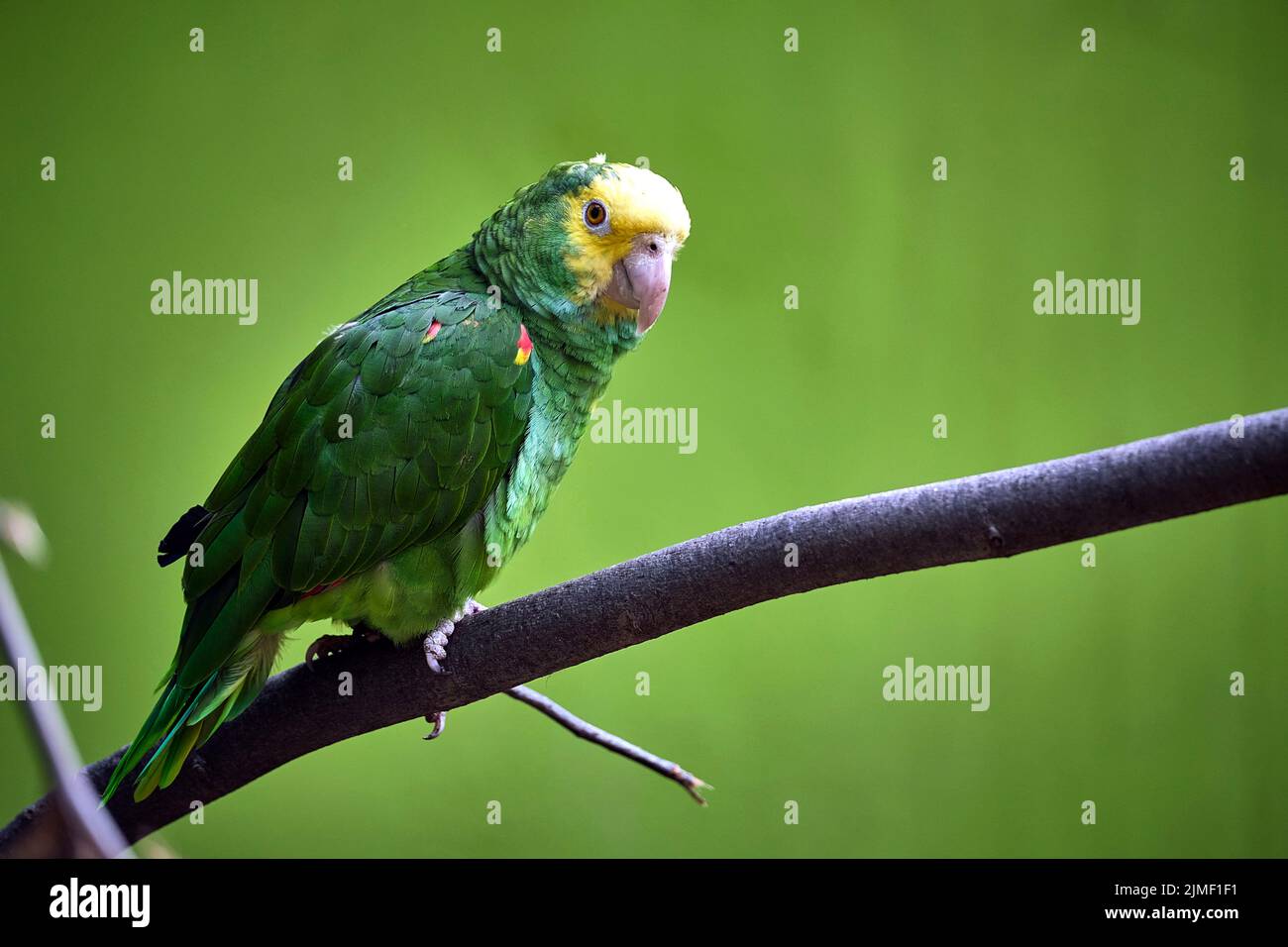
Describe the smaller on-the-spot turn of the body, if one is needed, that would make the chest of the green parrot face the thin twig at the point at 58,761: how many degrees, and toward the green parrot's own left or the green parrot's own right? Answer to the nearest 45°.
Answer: approximately 90° to the green parrot's own right

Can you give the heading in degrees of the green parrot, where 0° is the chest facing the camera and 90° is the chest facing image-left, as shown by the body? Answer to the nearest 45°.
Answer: approximately 270°
